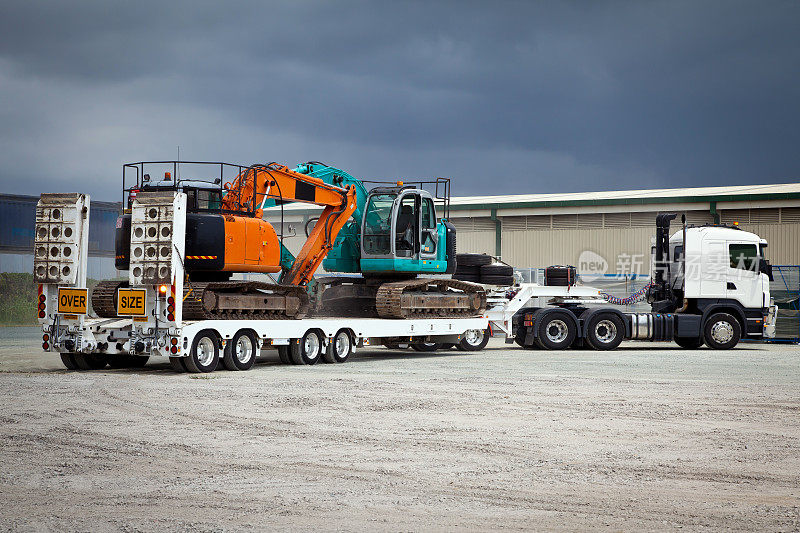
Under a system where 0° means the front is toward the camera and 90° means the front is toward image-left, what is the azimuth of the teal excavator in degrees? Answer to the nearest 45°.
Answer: approximately 45°

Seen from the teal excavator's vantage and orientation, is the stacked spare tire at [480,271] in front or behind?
behind

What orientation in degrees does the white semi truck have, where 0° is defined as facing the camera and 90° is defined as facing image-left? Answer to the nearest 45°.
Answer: approximately 225°

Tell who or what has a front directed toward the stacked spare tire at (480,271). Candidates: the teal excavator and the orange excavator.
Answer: the orange excavator

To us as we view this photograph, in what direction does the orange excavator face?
facing away from the viewer and to the right of the viewer

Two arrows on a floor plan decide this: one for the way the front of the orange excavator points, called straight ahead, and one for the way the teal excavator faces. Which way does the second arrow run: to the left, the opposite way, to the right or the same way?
the opposite way

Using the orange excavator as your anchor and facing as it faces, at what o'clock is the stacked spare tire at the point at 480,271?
The stacked spare tire is roughly at 12 o'clock from the orange excavator.

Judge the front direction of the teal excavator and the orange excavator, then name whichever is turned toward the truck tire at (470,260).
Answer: the orange excavator

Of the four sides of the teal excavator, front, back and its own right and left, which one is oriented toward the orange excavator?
front

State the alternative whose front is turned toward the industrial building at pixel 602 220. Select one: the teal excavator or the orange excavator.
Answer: the orange excavator

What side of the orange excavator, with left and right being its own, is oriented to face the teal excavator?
front

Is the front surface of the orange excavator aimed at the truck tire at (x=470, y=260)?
yes
